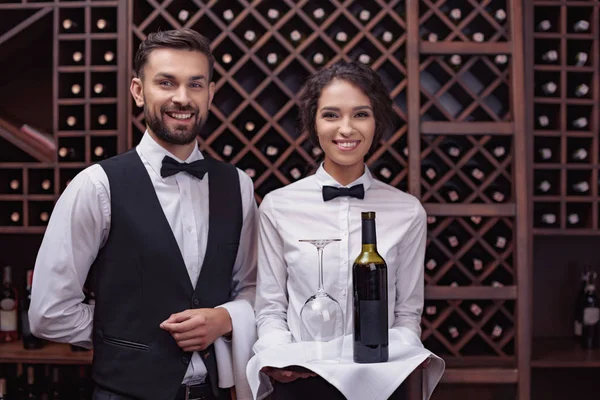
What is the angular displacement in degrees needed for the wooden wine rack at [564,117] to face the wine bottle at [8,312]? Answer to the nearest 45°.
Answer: approximately 90° to its right

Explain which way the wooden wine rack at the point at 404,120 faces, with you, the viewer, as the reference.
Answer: facing the viewer

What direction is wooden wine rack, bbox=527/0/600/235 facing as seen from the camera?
toward the camera

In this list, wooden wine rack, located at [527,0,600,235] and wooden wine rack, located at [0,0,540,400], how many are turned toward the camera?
2

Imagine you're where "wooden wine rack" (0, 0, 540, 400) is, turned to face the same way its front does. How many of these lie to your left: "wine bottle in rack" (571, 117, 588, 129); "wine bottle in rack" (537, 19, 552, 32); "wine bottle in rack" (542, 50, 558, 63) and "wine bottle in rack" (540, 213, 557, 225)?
4

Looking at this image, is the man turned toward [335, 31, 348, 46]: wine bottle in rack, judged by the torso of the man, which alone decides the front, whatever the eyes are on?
no

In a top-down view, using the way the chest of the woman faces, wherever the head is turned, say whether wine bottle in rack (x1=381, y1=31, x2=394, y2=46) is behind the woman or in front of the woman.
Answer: behind

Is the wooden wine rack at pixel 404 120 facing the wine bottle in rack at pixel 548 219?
no

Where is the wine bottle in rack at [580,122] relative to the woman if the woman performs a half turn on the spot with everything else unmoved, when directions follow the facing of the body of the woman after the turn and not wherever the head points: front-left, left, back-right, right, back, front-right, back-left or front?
front-right

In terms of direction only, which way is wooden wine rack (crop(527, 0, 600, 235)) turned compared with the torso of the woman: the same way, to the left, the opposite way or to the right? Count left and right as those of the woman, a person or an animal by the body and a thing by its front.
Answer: the same way

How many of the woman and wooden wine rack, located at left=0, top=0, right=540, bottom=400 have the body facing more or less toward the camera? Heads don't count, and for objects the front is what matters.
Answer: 2

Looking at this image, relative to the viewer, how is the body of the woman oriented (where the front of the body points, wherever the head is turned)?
toward the camera

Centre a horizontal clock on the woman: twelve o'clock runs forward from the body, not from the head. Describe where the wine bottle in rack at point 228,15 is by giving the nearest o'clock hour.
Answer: The wine bottle in rack is roughly at 5 o'clock from the woman.

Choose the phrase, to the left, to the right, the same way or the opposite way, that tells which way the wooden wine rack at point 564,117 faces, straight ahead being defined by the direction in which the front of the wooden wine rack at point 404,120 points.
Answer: the same way

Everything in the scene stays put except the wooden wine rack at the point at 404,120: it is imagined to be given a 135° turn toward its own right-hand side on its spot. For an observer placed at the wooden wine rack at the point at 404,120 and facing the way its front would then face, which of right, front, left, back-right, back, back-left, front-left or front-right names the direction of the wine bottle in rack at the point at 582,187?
back-right

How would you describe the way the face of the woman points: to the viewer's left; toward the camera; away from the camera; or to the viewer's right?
toward the camera

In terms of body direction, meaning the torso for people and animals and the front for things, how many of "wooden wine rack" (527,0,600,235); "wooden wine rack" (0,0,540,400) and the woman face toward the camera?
3
